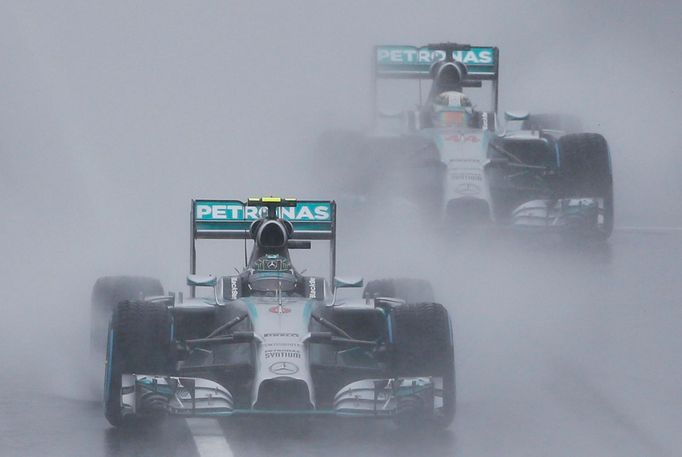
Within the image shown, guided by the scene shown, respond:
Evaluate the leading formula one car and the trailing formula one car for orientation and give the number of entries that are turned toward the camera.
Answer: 2

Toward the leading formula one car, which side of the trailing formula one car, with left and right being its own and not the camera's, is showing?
front

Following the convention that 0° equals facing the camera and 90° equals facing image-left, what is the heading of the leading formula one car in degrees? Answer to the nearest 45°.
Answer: approximately 0°

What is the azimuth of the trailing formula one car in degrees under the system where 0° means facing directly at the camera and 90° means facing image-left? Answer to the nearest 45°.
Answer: approximately 0°

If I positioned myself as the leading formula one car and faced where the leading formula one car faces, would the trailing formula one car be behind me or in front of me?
behind
